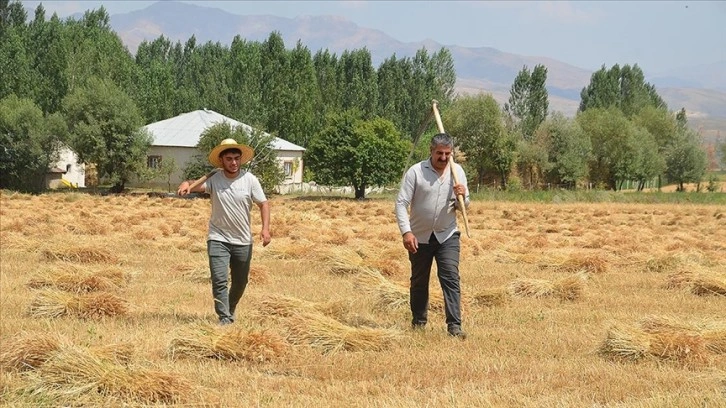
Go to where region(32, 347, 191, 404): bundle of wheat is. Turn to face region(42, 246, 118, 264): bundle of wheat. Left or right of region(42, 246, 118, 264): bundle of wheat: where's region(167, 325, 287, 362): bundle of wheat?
right

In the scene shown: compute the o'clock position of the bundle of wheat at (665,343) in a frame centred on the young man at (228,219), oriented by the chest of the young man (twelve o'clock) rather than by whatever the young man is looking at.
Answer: The bundle of wheat is roughly at 10 o'clock from the young man.

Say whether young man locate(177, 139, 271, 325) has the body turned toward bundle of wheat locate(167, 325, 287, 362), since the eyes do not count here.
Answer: yes

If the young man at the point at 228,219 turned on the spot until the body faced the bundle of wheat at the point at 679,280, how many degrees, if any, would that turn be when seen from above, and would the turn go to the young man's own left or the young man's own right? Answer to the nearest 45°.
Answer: approximately 90° to the young man's own left

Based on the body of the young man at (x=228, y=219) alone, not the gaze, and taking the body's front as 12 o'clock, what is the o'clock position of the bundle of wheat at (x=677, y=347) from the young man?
The bundle of wheat is roughly at 10 o'clock from the young man.

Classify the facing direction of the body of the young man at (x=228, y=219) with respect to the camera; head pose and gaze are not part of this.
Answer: toward the camera

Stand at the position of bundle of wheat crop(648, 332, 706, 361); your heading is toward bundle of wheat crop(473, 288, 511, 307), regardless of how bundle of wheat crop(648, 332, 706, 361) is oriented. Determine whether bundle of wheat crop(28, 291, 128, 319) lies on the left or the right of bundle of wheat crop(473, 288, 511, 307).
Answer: left

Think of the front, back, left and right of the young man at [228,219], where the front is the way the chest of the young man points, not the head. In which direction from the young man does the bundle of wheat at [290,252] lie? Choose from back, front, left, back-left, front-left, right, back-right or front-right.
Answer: back

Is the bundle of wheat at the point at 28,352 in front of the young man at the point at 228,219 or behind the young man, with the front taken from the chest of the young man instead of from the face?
in front

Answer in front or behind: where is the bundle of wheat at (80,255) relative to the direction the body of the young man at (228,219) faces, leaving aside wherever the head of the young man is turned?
behind

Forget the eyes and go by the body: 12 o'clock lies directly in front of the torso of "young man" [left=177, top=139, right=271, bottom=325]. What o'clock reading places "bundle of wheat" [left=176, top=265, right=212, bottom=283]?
The bundle of wheat is roughly at 6 o'clock from the young man.

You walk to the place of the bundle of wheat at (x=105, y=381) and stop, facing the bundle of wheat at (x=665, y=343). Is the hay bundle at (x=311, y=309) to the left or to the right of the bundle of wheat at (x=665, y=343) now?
left

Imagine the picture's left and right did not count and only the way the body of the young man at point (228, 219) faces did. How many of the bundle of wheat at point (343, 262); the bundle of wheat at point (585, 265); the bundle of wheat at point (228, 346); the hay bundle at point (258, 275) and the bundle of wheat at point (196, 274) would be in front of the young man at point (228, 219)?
1

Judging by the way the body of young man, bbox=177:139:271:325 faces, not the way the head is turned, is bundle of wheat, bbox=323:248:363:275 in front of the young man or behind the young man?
behind

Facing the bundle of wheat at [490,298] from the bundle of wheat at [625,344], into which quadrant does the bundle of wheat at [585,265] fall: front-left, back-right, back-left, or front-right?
front-right

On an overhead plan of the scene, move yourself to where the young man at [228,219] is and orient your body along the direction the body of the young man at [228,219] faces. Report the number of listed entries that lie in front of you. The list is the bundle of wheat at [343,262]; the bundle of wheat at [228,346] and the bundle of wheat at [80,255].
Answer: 1

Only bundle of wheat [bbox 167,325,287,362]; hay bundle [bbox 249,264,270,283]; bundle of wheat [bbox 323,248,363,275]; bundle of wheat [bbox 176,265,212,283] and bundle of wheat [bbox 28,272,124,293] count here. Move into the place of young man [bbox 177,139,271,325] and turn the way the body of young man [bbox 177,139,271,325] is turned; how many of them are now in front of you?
1

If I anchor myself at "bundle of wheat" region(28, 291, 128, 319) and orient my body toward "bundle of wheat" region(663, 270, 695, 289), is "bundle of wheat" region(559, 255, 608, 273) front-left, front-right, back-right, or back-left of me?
front-left
